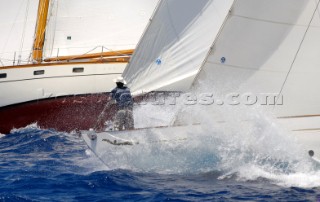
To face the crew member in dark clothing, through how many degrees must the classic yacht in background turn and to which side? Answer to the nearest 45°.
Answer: approximately 90° to its left

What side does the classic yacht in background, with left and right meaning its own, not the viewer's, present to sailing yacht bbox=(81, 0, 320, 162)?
left

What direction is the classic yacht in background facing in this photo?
to the viewer's left
